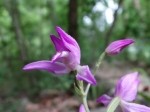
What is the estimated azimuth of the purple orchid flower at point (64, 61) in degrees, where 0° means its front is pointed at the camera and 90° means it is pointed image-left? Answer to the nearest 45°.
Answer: approximately 90°

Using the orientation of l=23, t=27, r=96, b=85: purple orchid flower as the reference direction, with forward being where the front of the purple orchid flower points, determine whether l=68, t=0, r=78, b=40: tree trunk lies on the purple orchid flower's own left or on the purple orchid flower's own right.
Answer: on the purple orchid flower's own right

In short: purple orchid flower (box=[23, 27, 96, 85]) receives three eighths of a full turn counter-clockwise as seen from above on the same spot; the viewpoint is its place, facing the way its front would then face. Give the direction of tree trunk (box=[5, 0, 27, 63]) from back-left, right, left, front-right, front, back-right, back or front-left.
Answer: back-left
